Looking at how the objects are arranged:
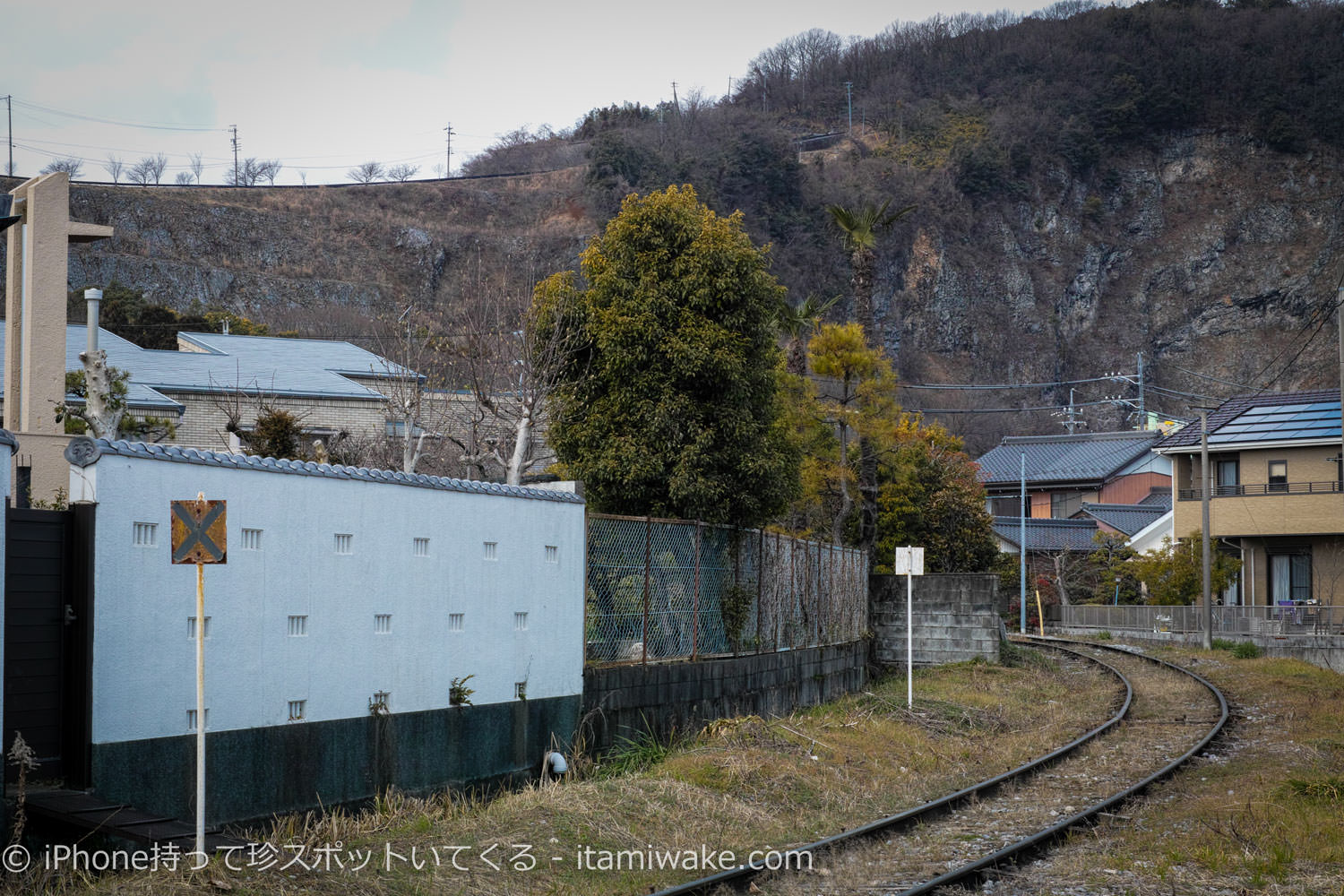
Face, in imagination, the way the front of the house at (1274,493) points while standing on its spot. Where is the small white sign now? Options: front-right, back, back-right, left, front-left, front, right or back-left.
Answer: front

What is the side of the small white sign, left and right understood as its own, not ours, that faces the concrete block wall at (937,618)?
back

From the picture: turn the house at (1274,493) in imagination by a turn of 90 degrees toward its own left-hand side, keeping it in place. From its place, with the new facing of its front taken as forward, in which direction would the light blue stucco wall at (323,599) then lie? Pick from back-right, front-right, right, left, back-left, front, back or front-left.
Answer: right

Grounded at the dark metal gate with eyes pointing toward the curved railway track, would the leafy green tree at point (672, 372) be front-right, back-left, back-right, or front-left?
front-left

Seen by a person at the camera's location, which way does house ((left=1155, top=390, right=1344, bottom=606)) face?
facing the viewer

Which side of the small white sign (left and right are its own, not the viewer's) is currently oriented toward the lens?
back

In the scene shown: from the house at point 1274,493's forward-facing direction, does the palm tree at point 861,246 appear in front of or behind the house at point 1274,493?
in front

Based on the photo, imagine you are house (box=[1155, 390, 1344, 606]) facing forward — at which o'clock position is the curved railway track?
The curved railway track is roughly at 12 o'clock from the house.

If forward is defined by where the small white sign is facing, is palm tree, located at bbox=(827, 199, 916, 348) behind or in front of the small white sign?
behind

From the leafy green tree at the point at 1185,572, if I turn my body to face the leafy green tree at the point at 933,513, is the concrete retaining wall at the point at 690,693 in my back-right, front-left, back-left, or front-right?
front-left
